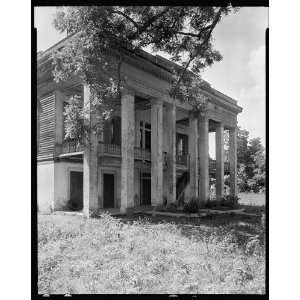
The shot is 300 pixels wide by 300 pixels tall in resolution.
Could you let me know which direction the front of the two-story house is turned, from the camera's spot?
facing the viewer and to the right of the viewer
